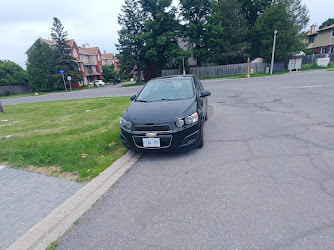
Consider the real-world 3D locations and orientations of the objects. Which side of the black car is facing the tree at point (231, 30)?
back

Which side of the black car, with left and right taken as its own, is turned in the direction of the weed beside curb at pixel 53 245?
front

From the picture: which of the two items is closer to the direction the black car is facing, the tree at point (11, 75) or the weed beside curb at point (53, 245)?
the weed beside curb

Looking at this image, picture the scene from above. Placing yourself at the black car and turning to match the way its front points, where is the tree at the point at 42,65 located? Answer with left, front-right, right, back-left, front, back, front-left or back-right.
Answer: right

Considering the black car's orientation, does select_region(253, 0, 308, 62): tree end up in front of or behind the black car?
behind

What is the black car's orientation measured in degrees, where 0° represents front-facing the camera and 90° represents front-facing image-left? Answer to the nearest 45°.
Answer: approximately 45°

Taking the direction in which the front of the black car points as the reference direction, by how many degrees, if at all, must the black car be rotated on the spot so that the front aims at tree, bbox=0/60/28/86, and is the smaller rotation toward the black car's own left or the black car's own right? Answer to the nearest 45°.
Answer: approximately 90° to the black car's own right

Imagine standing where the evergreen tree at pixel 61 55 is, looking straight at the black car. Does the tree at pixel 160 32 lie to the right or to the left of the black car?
left

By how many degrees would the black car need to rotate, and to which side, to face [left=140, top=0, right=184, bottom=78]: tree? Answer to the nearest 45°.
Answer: approximately 135° to its right

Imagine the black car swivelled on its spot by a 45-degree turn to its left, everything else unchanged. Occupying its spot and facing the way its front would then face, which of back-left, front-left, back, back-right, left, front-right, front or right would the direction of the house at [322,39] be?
back-left

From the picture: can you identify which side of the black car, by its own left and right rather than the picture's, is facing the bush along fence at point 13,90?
right
